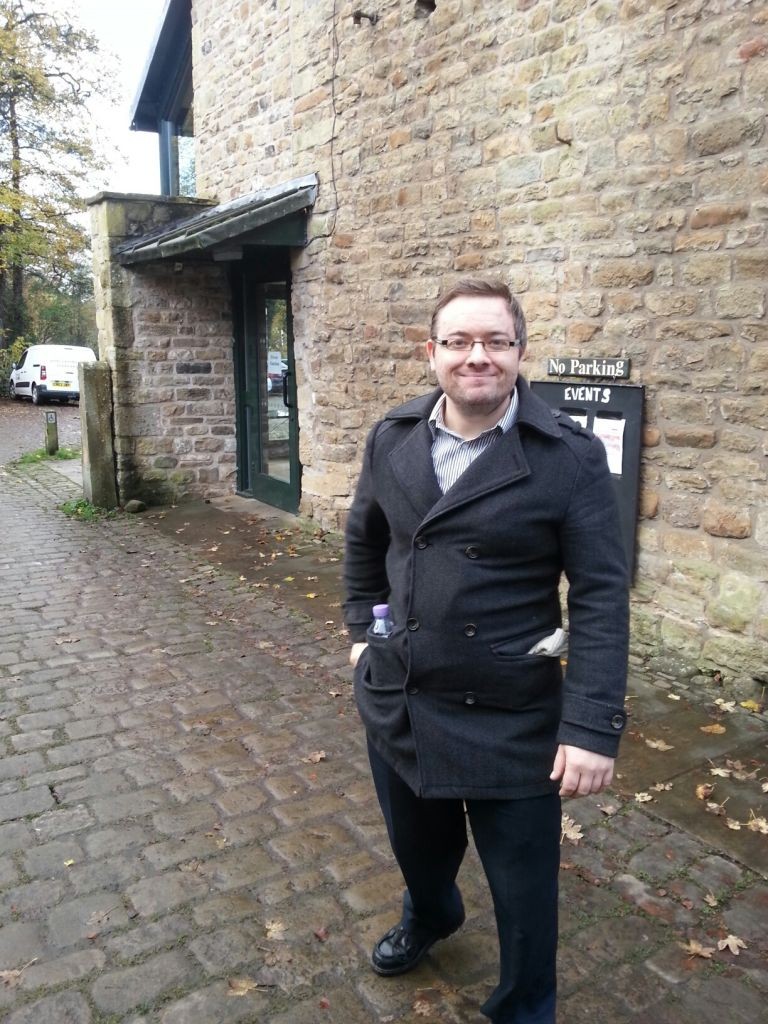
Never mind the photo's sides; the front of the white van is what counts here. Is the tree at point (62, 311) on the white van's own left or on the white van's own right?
on the white van's own right

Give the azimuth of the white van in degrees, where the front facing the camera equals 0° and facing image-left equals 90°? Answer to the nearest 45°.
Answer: approximately 135°

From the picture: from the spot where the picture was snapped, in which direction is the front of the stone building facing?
facing the viewer and to the left of the viewer

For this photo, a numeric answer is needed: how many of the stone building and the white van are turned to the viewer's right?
0

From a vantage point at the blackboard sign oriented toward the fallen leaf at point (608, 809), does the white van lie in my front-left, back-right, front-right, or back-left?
back-right

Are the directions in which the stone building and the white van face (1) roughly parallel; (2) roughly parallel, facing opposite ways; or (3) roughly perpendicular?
roughly perpendicular

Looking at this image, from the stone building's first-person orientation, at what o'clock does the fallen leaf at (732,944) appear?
The fallen leaf is roughly at 10 o'clock from the stone building.
